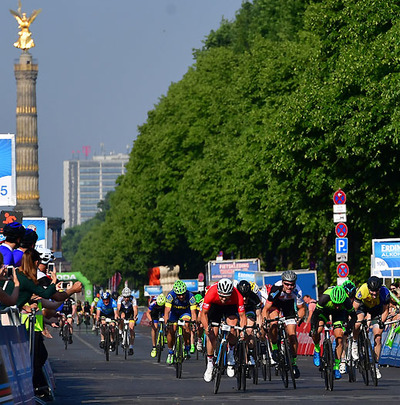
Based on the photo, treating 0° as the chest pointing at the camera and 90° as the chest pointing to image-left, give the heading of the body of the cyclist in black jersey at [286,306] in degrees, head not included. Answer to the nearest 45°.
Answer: approximately 0°

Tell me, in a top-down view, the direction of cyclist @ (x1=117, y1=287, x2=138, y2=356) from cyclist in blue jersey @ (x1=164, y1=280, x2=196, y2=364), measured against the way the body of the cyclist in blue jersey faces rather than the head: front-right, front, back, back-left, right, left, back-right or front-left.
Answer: back

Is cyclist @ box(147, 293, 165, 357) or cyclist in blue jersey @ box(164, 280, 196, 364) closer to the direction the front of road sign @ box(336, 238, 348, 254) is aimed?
the cyclist in blue jersey

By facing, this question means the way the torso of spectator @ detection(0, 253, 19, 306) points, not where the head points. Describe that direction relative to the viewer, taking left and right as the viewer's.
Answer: facing to the right of the viewer

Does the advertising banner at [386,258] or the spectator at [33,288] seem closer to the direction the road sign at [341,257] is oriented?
the spectator

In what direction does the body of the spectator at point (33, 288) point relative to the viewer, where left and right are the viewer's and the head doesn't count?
facing to the right of the viewer

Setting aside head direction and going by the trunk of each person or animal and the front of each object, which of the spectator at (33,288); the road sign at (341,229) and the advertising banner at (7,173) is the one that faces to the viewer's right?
the spectator

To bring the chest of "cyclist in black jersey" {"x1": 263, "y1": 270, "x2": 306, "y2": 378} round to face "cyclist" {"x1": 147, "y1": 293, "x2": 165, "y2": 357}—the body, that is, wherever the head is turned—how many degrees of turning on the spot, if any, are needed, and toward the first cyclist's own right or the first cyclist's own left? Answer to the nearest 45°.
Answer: approximately 180°

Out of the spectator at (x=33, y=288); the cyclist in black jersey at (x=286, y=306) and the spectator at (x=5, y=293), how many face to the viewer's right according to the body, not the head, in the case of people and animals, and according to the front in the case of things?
2
